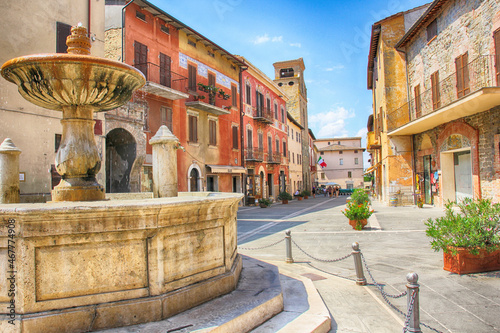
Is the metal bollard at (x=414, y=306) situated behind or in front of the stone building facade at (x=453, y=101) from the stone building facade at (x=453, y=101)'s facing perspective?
in front

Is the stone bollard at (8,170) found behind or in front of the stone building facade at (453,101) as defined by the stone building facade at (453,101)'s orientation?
in front

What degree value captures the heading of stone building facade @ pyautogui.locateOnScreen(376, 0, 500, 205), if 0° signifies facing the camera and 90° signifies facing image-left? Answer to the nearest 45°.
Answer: approximately 45°

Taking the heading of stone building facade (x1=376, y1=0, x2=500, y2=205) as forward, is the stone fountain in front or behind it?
in front

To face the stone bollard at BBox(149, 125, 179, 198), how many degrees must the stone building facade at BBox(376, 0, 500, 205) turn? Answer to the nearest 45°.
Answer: approximately 45° to its left

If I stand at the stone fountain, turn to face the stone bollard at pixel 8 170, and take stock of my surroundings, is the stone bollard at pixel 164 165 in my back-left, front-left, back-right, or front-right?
front-right

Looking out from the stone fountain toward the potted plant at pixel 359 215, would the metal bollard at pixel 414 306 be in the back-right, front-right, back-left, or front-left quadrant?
front-right
